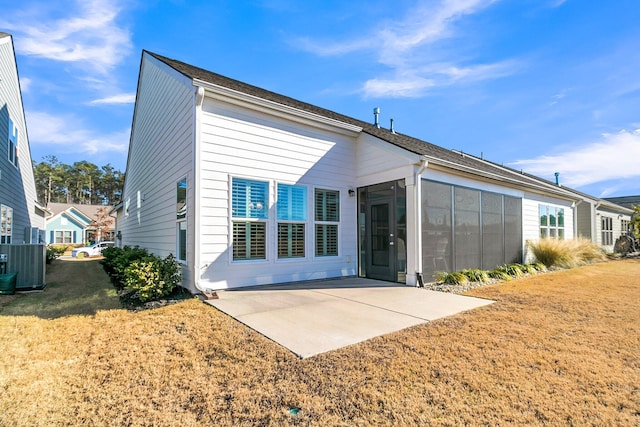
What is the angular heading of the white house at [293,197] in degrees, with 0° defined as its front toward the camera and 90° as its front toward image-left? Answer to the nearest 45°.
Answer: approximately 135°

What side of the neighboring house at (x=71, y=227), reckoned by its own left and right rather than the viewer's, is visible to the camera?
front

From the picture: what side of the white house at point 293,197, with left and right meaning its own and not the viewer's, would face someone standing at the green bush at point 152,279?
left

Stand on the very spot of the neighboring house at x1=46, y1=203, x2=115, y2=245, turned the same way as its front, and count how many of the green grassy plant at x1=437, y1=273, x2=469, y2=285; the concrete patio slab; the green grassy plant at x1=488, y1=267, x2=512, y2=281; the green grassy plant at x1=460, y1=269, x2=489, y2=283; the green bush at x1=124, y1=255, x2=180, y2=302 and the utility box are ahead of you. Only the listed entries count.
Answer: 6
